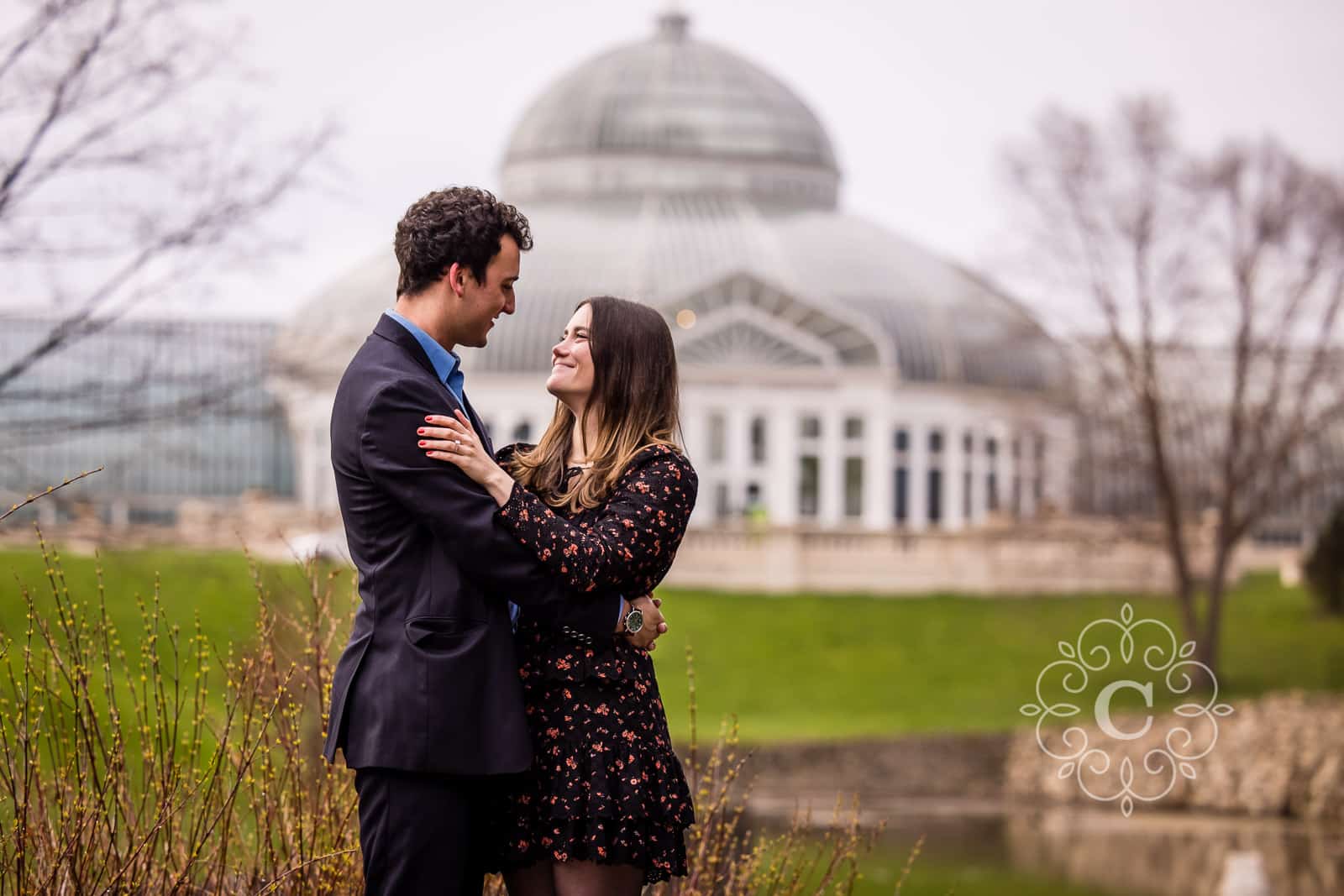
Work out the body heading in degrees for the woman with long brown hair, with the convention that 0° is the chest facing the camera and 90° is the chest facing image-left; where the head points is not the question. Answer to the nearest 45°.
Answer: approximately 45°

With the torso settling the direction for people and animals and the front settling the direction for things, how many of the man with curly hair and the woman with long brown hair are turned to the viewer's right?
1

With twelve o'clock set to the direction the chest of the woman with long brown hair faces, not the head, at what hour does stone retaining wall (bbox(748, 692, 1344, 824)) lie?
The stone retaining wall is roughly at 5 o'clock from the woman with long brown hair.

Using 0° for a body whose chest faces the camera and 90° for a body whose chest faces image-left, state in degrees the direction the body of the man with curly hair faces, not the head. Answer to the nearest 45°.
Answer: approximately 270°

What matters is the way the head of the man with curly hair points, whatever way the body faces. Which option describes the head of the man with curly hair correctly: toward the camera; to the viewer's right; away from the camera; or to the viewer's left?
to the viewer's right
